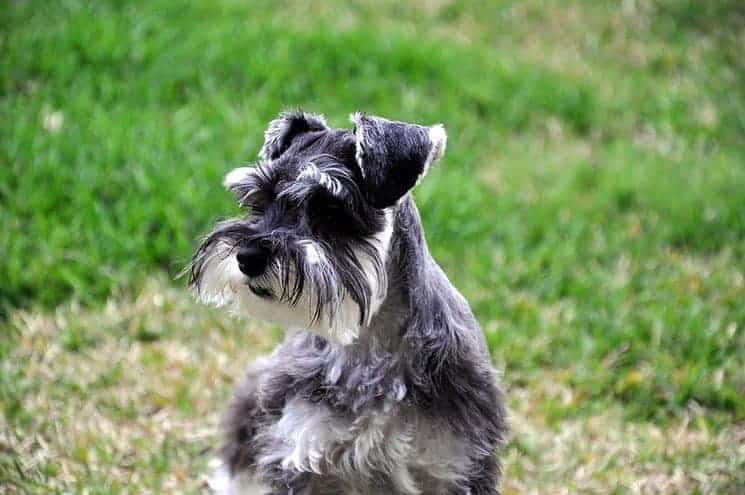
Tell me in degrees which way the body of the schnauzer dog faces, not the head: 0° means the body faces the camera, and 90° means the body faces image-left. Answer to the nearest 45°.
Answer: approximately 45°
